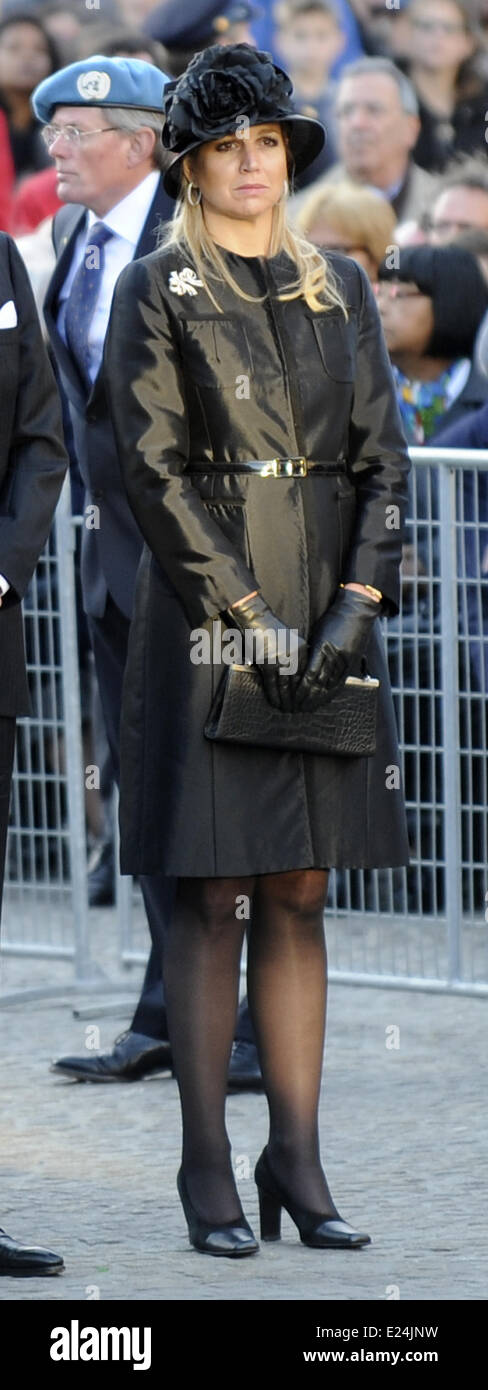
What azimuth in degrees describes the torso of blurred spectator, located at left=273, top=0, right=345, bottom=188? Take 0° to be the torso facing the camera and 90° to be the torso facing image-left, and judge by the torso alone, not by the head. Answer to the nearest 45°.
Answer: approximately 0°

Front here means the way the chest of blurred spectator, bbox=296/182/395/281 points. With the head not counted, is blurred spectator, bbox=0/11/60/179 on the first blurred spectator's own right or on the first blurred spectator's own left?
on the first blurred spectator's own right

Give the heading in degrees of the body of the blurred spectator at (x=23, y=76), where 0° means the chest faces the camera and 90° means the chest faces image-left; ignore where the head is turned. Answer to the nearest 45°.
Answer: approximately 0°

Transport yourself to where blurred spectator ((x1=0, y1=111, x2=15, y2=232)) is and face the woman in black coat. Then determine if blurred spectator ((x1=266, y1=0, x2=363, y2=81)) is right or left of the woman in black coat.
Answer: left

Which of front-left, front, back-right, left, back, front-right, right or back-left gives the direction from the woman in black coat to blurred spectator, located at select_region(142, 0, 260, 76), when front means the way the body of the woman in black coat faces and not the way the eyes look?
back-left

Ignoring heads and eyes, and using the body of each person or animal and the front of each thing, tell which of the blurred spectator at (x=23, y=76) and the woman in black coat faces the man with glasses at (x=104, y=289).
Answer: the blurred spectator

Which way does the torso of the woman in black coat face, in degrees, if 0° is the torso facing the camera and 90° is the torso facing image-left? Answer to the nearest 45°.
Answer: approximately 315°

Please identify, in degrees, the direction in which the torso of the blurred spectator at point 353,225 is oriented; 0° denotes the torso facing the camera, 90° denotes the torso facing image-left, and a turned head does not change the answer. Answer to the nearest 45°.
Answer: approximately 45°
